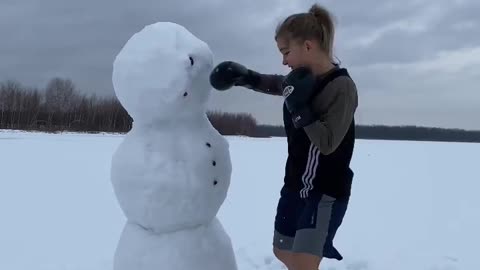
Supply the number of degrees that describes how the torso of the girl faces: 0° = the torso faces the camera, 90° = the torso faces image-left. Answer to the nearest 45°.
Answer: approximately 90°
